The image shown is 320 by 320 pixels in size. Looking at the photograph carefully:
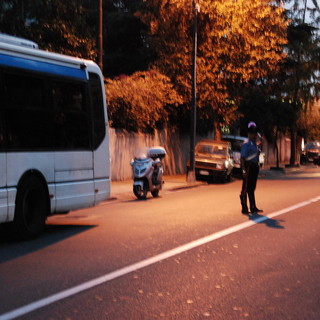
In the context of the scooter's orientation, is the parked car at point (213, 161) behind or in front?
behind

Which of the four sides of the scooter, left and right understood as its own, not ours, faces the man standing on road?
left

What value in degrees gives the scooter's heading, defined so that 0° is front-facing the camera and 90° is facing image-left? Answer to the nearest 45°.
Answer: approximately 45°

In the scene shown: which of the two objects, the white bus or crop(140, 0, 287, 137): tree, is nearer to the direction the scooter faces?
the white bus
